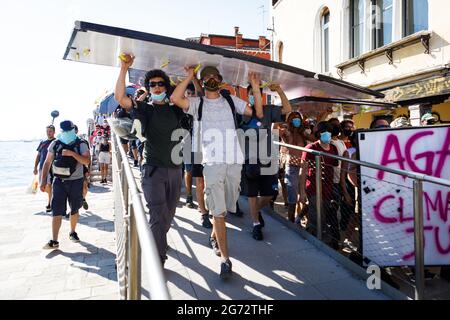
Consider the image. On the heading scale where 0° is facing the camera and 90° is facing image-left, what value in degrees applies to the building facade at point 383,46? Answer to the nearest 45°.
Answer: approximately 45°

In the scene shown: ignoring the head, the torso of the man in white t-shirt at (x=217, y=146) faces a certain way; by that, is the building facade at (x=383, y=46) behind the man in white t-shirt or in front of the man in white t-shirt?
behind

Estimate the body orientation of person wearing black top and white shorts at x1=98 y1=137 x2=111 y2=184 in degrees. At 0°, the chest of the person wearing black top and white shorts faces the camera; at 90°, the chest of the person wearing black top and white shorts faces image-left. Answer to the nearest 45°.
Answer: approximately 0°

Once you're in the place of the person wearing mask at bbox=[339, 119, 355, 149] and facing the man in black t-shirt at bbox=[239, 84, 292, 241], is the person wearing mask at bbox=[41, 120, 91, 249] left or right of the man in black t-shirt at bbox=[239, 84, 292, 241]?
right

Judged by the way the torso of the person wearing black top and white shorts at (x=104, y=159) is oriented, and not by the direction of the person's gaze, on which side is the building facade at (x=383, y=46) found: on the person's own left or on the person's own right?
on the person's own left

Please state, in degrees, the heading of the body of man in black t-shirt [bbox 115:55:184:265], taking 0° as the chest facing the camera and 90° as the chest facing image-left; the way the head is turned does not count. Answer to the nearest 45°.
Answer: approximately 0°

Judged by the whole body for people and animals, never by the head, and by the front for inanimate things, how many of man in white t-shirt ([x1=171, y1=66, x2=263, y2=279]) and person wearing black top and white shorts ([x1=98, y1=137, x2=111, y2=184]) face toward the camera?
2

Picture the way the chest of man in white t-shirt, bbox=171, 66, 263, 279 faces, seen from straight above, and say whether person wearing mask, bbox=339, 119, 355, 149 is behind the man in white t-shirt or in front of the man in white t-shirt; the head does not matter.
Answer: behind
